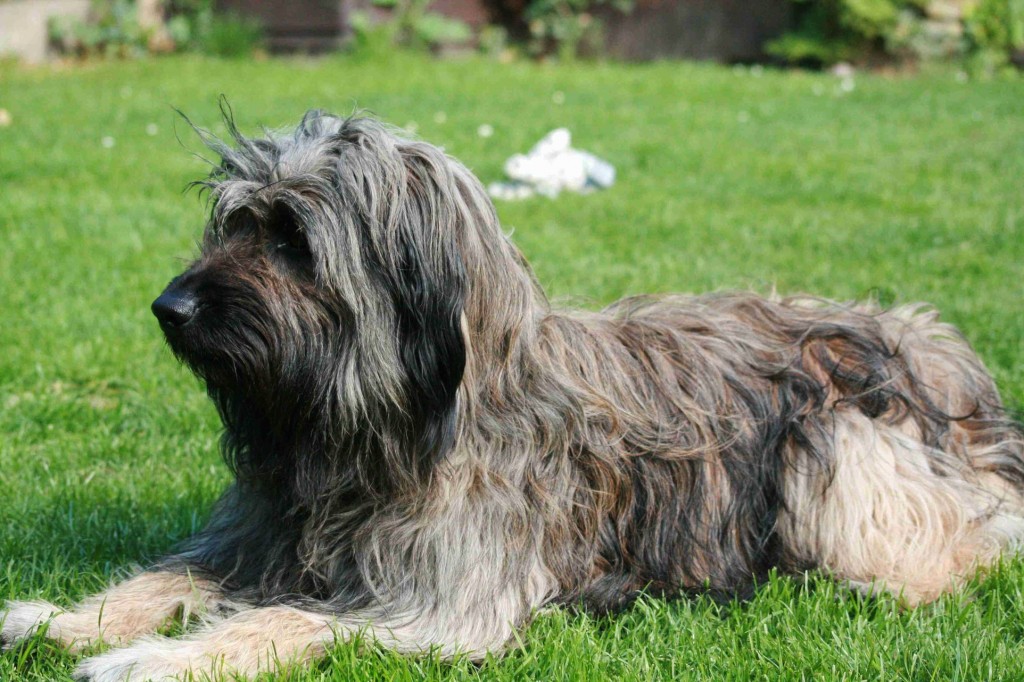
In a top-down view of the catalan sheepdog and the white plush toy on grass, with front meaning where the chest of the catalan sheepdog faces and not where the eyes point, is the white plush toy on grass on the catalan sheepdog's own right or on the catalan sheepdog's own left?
on the catalan sheepdog's own right

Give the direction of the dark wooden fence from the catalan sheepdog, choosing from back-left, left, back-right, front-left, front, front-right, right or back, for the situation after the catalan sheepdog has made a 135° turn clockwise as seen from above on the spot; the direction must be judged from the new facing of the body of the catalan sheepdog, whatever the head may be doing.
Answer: front-left

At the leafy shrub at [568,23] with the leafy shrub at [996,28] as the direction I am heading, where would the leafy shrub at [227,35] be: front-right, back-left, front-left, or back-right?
back-right

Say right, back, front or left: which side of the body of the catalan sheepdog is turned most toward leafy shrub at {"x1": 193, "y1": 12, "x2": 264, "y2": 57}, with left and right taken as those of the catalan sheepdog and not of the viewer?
right

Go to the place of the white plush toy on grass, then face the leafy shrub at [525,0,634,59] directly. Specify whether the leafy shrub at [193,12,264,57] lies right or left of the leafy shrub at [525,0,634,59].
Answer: left

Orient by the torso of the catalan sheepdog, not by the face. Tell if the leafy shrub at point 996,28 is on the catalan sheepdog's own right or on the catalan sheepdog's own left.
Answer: on the catalan sheepdog's own right

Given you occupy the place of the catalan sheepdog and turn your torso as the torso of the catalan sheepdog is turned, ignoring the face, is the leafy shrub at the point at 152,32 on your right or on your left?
on your right

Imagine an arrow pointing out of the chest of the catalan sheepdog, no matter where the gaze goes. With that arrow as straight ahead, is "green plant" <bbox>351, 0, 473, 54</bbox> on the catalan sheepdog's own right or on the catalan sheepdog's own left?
on the catalan sheepdog's own right

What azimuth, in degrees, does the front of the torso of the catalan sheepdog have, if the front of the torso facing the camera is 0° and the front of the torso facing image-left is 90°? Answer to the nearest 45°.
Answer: approximately 90°

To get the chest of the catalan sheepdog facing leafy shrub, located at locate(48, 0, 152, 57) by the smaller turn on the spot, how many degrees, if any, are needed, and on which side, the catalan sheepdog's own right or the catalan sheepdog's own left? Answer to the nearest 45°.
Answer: approximately 45° to the catalan sheepdog's own right

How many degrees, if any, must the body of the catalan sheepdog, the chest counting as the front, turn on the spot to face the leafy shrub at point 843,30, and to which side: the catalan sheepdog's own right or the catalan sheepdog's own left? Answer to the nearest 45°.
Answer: approximately 90° to the catalan sheepdog's own right
